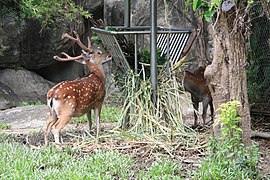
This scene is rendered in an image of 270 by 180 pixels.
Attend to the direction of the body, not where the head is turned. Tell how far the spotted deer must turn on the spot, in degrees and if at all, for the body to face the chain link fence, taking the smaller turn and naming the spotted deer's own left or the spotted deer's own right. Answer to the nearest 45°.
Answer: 0° — it already faces it

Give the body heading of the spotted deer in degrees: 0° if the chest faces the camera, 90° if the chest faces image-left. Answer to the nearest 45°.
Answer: approximately 225°

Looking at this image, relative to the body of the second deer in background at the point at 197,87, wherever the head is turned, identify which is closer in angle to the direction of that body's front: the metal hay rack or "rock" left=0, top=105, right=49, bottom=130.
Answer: the metal hay rack

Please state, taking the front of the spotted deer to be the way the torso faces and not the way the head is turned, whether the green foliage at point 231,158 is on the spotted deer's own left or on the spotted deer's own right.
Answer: on the spotted deer's own right

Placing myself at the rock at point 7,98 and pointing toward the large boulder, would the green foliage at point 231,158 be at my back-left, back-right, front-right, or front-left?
back-right

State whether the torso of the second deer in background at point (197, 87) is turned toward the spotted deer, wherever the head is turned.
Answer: yes

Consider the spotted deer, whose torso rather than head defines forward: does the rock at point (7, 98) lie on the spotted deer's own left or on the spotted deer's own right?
on the spotted deer's own left

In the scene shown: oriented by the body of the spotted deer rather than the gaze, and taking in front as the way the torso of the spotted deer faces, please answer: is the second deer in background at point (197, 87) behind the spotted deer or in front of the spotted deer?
in front

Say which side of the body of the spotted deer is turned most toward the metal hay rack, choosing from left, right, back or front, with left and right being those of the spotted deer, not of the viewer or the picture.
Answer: front

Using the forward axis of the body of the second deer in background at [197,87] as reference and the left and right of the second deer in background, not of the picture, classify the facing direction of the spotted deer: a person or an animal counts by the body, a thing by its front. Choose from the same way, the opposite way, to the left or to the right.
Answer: the opposite way

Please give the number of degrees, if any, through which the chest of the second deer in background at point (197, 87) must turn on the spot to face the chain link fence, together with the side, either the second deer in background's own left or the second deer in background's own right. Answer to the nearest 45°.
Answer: approximately 180°

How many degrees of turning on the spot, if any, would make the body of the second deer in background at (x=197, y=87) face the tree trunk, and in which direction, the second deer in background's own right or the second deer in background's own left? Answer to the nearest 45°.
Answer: approximately 45° to the second deer in background's own left
